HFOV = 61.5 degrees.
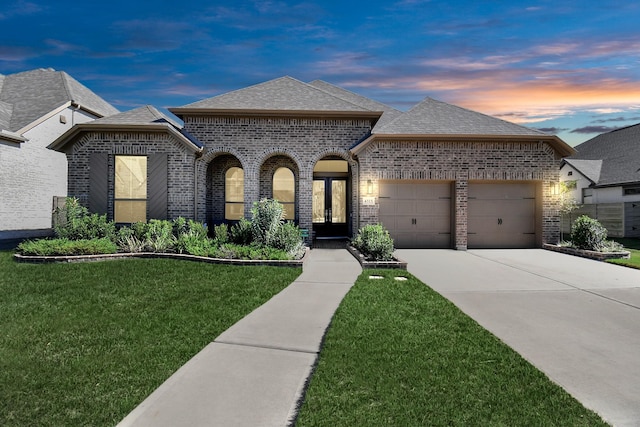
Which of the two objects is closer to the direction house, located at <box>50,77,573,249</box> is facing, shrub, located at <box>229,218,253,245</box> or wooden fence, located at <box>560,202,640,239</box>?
the shrub

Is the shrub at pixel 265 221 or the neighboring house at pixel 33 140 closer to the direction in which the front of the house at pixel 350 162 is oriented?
the shrub

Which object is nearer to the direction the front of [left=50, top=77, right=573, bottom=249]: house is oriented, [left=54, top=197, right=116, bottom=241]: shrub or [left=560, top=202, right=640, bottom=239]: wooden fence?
the shrub

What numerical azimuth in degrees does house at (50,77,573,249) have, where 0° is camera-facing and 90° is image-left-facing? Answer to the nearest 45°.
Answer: approximately 0°

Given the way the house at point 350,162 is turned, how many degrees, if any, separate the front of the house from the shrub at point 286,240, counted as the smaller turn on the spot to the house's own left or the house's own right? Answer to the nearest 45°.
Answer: approximately 45° to the house's own right

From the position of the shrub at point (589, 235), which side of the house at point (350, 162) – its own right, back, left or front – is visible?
left

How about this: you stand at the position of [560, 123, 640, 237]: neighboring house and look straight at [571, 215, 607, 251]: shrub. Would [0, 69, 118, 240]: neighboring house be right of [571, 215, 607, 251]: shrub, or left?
right

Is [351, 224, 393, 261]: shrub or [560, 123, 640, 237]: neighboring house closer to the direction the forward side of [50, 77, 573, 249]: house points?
the shrub

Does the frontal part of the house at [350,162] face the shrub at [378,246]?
yes

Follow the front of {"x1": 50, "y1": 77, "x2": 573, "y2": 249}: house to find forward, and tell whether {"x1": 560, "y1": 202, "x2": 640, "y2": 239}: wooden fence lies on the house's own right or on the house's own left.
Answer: on the house's own left
